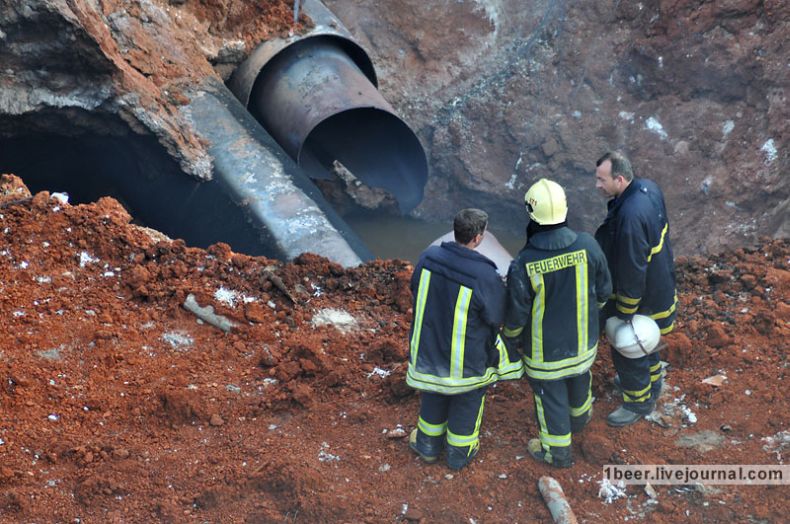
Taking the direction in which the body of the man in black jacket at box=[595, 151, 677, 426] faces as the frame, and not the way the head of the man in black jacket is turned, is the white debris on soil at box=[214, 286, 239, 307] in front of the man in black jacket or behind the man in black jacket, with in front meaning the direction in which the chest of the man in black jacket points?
in front

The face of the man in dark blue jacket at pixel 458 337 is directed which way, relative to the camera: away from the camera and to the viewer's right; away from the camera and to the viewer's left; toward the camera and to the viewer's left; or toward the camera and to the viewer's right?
away from the camera and to the viewer's right

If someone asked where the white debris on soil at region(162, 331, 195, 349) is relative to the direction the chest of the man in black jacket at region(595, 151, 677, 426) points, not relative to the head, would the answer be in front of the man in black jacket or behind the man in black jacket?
in front

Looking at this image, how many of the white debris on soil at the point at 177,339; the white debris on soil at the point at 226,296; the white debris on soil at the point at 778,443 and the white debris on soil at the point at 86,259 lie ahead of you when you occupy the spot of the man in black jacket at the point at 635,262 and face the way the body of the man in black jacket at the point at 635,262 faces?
3

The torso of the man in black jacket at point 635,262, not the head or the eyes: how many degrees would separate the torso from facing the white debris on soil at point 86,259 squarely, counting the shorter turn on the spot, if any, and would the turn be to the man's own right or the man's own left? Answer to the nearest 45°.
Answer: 0° — they already face it

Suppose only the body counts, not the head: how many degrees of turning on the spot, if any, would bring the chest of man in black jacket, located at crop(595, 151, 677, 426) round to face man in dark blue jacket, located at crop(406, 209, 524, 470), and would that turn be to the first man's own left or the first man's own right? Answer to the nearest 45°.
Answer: approximately 45° to the first man's own left

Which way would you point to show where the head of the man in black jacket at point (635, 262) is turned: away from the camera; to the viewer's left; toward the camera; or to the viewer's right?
to the viewer's left

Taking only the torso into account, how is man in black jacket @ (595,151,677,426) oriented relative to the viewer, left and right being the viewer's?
facing to the left of the viewer

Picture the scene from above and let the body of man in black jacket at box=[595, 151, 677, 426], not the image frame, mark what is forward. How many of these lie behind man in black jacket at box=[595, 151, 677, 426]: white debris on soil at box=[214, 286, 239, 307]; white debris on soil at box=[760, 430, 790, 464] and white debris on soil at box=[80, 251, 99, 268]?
1

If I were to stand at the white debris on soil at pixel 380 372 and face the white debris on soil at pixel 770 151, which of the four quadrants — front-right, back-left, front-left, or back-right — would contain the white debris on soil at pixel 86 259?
back-left

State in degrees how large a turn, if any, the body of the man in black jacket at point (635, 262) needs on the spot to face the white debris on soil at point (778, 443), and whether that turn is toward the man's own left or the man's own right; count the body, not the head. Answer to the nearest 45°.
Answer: approximately 180°
